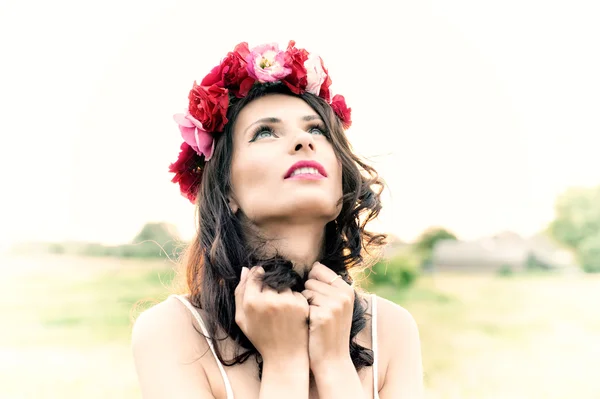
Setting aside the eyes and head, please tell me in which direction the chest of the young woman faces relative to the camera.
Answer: toward the camera
